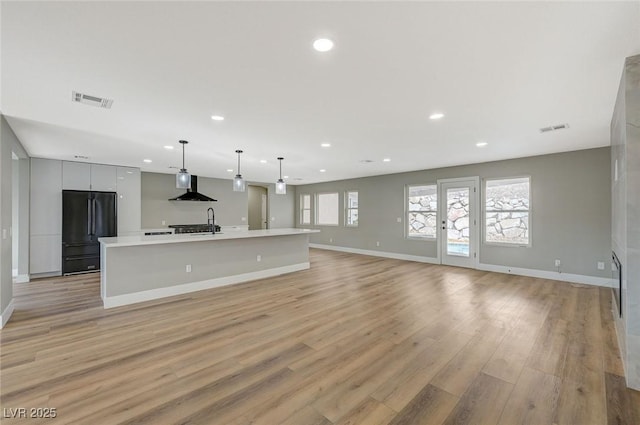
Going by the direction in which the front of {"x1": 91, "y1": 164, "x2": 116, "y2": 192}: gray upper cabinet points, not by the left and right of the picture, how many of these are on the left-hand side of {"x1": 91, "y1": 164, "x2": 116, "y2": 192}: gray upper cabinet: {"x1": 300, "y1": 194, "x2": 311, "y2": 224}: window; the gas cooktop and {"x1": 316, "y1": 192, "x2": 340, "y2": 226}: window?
3

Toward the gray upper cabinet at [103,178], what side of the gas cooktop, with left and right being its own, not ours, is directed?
right

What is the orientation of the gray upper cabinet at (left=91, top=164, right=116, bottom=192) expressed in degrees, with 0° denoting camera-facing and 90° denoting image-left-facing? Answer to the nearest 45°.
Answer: approximately 0°

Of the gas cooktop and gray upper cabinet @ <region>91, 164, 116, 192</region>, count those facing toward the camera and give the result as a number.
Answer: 2

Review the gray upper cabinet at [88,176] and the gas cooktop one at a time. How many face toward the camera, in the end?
2

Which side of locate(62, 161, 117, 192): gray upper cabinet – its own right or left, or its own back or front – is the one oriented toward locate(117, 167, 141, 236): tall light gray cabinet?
left

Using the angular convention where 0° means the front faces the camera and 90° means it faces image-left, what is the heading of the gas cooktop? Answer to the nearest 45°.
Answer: approximately 0°

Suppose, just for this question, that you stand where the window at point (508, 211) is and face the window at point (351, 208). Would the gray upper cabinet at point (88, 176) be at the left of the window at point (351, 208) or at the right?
left

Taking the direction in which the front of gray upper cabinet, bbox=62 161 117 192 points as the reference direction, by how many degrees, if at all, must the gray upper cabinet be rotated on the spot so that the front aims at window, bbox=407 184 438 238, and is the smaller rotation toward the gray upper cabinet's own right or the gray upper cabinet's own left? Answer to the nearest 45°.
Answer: approximately 45° to the gray upper cabinet's own left

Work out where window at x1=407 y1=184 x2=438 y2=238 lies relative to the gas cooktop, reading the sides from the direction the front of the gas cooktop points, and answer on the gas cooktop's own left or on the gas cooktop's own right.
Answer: on the gas cooktop's own left
